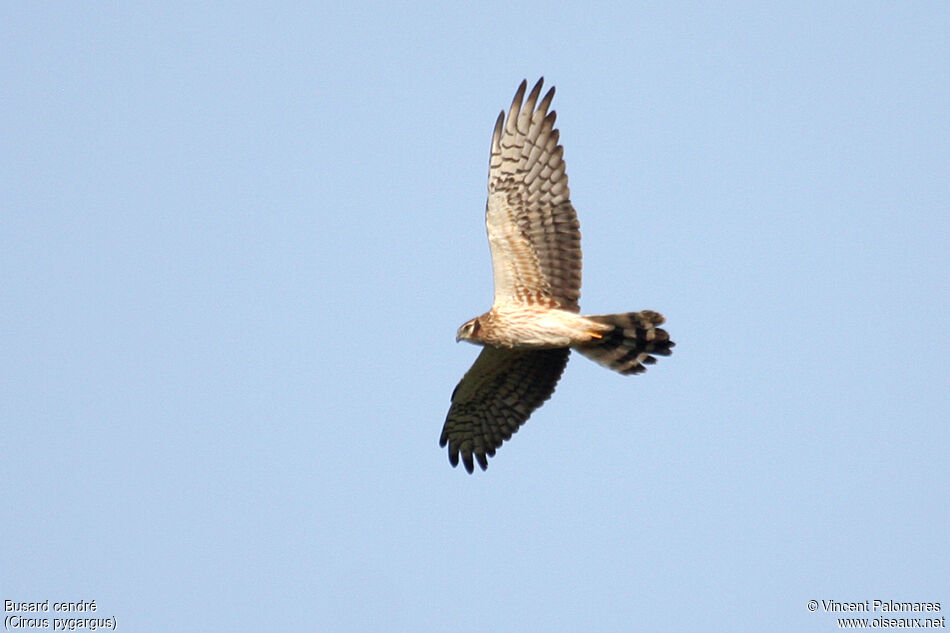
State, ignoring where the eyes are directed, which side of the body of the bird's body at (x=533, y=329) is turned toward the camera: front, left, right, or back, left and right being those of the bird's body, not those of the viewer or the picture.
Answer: left
